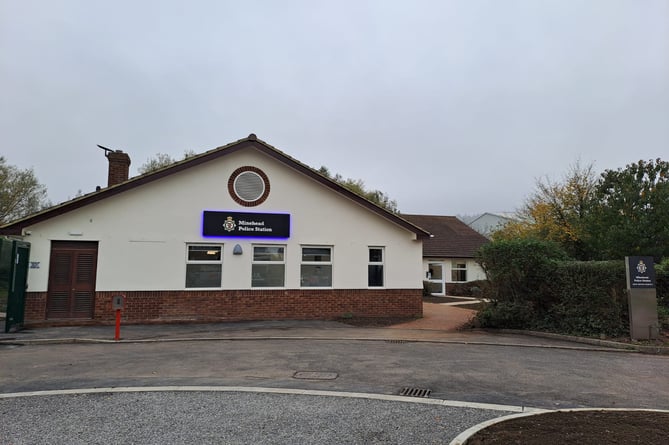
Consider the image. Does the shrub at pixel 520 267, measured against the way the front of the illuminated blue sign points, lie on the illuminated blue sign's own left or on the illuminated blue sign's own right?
on the illuminated blue sign's own left

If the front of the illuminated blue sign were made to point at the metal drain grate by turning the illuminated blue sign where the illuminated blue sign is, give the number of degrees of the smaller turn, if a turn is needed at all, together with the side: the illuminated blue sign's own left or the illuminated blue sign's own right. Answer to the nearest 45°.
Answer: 0° — it already faces it

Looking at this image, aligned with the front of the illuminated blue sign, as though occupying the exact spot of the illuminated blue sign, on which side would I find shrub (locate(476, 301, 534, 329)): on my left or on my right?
on my left

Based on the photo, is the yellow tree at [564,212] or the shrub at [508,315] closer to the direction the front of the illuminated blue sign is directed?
the shrub

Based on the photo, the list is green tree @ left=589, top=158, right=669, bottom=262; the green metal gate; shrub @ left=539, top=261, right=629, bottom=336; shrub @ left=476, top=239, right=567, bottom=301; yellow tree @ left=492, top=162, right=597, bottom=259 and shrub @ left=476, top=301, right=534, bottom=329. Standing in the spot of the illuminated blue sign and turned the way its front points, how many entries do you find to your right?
1

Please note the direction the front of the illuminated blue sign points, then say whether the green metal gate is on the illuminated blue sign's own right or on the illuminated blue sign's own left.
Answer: on the illuminated blue sign's own right

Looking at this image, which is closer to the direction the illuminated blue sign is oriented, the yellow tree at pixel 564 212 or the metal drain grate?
the metal drain grate

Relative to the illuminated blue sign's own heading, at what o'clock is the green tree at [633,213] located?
The green tree is roughly at 9 o'clock from the illuminated blue sign.

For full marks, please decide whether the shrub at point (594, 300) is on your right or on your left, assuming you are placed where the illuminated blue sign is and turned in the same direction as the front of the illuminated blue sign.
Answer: on your left

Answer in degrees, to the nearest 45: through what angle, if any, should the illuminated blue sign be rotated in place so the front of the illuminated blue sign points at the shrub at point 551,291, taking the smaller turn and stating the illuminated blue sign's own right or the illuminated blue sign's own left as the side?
approximately 90° to the illuminated blue sign's own left

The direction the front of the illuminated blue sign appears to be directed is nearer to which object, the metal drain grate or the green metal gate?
the metal drain grate

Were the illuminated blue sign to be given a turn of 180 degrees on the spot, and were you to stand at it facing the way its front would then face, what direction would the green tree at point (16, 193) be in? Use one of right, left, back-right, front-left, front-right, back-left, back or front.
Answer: front-left

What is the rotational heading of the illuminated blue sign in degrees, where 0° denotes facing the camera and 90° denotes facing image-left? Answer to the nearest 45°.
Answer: approximately 0°
